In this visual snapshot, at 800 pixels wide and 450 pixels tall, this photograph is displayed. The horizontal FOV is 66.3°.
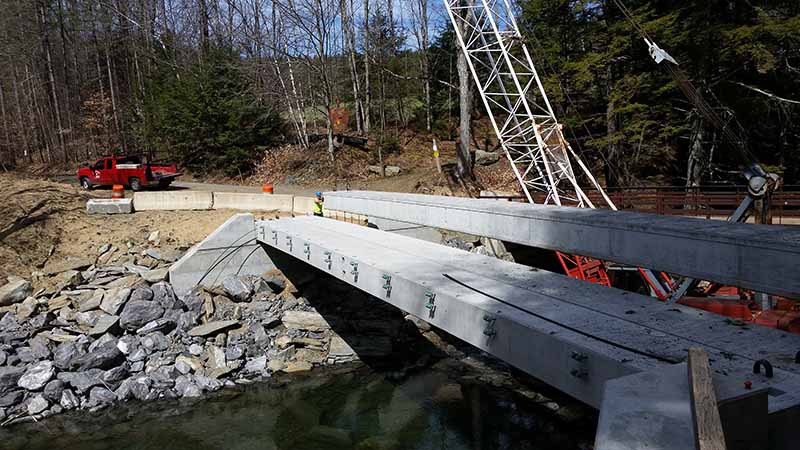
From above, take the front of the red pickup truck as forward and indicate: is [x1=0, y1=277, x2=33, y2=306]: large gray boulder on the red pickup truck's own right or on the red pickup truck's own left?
on the red pickup truck's own left

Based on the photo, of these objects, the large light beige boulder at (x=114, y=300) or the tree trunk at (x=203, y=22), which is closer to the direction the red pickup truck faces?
the tree trunk

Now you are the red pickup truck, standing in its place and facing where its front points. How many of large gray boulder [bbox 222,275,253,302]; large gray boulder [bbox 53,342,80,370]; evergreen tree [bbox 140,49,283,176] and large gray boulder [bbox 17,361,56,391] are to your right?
1

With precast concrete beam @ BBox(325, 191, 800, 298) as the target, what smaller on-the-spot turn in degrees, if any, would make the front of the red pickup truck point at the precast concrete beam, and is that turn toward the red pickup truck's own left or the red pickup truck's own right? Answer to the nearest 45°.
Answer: approximately 135° to the red pickup truck's own left

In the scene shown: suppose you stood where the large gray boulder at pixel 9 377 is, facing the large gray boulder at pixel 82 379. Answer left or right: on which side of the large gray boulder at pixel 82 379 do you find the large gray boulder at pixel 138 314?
left

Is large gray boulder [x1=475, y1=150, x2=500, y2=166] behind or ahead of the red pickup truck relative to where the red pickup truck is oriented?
behind

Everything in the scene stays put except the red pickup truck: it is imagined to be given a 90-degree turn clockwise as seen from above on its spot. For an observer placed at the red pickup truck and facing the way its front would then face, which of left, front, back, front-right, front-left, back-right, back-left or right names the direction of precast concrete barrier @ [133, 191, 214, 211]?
back-right

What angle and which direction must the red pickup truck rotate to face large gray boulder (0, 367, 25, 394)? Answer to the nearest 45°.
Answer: approximately 135° to its left

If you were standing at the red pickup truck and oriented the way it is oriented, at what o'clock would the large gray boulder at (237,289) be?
The large gray boulder is roughly at 7 o'clock from the red pickup truck.

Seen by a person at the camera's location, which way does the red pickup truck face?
facing away from the viewer and to the left of the viewer

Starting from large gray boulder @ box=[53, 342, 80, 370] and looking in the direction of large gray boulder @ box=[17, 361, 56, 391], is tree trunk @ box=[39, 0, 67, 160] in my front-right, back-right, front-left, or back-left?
back-right

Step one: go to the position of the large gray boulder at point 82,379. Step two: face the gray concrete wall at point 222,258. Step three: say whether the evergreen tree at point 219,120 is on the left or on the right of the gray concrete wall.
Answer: left
